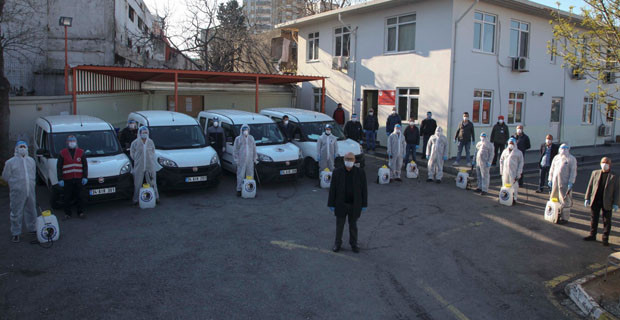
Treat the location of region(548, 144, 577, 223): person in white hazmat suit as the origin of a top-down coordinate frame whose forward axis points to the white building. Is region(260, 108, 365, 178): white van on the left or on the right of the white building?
left

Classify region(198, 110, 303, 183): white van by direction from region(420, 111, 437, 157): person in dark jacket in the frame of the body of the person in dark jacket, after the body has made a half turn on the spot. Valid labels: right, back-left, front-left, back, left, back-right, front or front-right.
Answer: back-left

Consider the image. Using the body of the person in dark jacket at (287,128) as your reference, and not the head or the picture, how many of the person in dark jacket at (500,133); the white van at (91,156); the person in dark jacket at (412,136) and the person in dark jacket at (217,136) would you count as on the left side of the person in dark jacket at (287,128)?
2

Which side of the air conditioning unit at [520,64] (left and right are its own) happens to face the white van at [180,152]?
right

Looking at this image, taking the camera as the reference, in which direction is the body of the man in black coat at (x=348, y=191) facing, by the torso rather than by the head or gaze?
toward the camera

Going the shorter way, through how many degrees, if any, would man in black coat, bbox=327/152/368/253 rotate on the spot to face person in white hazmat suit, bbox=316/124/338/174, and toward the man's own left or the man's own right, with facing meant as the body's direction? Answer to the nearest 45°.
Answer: approximately 180°

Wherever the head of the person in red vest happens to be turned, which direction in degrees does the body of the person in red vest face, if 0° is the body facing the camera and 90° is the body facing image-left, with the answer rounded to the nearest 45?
approximately 0°

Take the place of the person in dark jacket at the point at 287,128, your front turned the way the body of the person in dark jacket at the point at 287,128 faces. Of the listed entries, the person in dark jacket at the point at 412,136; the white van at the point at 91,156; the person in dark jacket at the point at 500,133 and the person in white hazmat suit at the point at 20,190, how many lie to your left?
2

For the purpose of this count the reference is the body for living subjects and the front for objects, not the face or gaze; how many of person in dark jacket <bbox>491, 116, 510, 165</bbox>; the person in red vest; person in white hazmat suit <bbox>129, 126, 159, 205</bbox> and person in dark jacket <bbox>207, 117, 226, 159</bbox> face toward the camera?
4

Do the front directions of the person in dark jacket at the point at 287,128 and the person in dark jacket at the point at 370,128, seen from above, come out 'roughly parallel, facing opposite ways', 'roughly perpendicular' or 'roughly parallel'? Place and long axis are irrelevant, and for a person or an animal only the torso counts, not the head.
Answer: roughly parallel

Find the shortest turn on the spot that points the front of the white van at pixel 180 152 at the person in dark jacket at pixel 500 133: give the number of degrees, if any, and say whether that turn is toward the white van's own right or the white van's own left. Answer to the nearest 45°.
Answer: approximately 45° to the white van's own left

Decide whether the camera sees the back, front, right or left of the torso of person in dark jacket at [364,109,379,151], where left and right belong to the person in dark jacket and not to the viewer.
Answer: front

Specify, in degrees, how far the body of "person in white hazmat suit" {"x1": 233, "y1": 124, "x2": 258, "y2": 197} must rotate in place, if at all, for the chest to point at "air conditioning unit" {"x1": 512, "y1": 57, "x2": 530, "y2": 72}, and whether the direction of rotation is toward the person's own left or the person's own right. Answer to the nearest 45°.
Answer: approximately 135° to the person's own left

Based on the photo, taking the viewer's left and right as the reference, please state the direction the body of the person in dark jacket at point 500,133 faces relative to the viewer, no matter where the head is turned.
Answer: facing the viewer

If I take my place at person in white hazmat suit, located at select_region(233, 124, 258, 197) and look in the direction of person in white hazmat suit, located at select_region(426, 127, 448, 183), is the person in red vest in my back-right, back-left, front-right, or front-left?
back-right

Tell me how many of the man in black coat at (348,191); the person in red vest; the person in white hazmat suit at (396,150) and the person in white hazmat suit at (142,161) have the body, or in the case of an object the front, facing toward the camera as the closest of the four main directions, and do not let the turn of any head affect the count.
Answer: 4
